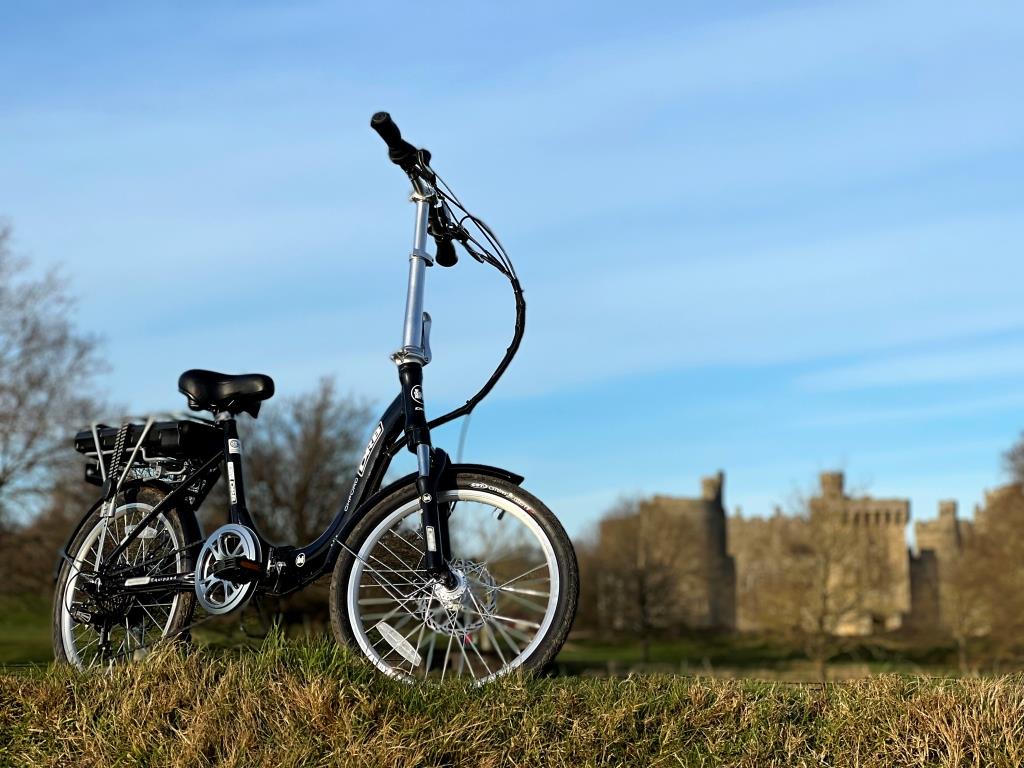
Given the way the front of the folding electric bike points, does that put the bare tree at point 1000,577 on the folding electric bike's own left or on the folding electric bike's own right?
on the folding electric bike's own left

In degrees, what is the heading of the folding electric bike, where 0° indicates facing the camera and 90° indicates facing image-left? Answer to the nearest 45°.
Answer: approximately 315°

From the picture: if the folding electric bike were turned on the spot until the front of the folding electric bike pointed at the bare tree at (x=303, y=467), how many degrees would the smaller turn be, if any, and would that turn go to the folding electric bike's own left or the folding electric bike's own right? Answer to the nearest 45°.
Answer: approximately 135° to the folding electric bike's own left

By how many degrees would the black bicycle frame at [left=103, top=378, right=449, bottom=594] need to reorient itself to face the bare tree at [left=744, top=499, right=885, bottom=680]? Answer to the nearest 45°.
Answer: approximately 90° to its left

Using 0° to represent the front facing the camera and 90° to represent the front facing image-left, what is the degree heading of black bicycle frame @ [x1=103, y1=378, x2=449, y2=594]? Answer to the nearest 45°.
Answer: approximately 315°
